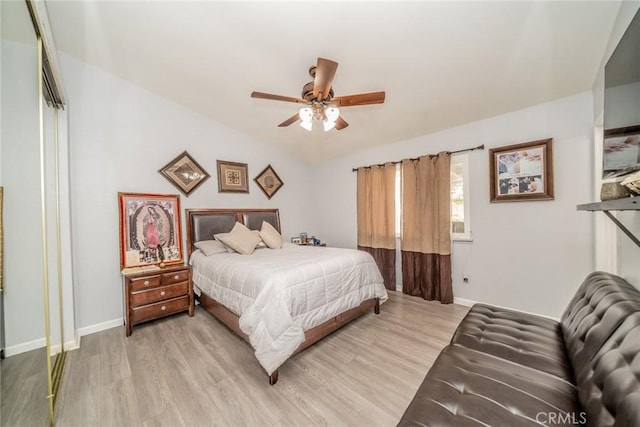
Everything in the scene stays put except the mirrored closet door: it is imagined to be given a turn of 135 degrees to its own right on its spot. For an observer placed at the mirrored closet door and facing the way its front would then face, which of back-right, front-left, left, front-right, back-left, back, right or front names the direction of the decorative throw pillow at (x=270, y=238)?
back-left

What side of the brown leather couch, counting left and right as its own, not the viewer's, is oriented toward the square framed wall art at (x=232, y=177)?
front

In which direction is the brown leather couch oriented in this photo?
to the viewer's left

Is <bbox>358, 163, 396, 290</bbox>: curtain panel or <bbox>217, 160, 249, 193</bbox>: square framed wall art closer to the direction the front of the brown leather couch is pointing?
the square framed wall art

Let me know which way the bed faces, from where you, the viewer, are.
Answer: facing the viewer and to the right of the viewer

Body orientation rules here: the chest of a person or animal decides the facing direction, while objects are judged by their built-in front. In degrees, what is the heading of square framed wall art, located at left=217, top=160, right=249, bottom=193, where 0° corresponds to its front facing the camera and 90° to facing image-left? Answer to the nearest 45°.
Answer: approximately 315°

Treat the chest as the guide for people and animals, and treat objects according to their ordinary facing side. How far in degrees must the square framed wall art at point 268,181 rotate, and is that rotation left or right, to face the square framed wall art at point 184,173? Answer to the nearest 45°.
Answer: approximately 90° to its right

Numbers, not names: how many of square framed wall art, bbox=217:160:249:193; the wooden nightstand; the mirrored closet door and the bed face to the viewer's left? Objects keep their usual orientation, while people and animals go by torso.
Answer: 0

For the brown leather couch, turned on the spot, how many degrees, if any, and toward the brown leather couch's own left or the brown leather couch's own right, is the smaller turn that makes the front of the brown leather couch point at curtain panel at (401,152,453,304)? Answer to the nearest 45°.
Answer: approximately 45° to the brown leather couch's own right

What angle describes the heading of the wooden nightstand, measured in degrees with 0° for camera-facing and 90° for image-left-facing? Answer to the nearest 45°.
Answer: approximately 315°

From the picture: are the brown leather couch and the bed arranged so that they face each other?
yes

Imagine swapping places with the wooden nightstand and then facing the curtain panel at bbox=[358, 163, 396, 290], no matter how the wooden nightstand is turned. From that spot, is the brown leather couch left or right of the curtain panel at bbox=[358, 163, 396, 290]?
right

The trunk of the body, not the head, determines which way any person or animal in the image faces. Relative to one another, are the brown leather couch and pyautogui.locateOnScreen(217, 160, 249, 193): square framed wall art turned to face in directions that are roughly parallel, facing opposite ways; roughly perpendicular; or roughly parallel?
roughly parallel, facing opposite ways
